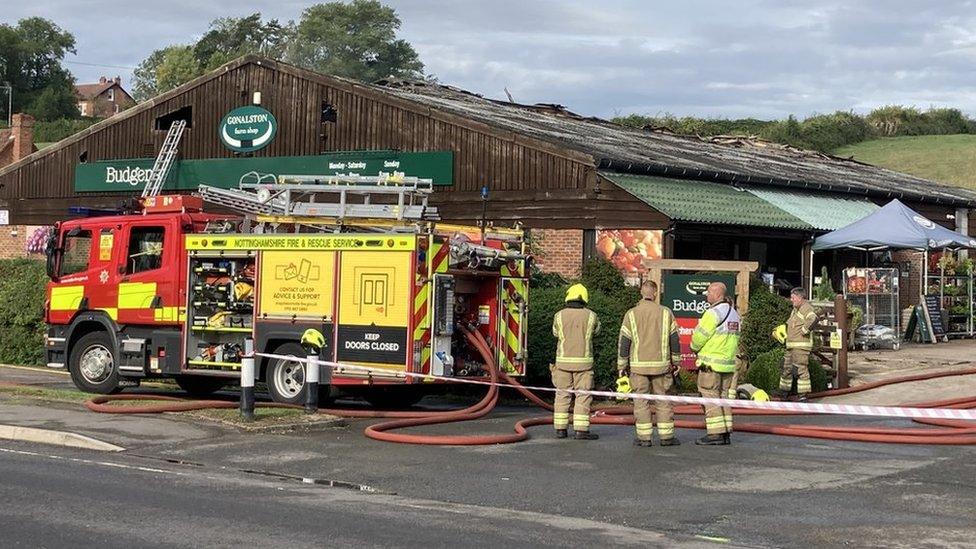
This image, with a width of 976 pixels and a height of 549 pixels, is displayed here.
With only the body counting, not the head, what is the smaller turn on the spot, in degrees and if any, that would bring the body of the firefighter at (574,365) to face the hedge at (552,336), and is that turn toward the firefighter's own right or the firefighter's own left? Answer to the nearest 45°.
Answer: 0° — they already face it

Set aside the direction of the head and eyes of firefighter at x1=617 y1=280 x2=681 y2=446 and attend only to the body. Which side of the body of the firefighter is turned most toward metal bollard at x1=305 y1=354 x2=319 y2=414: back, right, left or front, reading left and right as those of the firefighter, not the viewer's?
left

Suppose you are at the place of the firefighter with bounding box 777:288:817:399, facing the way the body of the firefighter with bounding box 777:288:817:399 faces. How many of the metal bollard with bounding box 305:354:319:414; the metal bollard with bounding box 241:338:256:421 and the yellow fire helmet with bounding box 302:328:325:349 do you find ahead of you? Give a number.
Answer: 3

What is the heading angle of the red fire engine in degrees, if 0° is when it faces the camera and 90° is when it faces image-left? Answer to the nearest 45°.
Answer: approximately 135°

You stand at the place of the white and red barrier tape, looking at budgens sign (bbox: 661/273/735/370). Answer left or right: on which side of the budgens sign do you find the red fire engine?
left

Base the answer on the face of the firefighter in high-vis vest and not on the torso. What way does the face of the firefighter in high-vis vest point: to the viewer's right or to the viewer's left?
to the viewer's left

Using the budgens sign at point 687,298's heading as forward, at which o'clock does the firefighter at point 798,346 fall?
The firefighter is roughly at 10 o'clock from the budgens sign.

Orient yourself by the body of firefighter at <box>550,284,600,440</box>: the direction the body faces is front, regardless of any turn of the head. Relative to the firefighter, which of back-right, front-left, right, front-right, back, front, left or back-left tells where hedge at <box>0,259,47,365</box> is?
front-left

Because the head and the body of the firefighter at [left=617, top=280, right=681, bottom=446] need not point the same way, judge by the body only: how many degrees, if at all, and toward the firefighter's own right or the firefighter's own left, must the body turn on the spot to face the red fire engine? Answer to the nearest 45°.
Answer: approximately 45° to the firefighter's own left

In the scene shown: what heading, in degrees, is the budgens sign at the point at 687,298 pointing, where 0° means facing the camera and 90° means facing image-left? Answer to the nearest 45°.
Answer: approximately 0°

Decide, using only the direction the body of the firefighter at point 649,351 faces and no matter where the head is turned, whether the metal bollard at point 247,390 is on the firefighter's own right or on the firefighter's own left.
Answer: on the firefighter's own left

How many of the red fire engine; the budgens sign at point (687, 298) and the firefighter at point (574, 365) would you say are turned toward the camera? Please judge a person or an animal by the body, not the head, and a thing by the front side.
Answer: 1

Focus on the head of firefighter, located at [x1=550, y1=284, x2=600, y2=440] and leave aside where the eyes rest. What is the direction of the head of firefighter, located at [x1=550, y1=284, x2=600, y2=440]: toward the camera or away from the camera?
away from the camera

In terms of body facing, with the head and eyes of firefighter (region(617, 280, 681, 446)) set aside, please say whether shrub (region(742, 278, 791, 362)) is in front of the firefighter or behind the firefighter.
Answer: in front

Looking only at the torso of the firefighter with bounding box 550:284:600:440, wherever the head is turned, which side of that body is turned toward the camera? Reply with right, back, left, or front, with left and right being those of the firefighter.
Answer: back

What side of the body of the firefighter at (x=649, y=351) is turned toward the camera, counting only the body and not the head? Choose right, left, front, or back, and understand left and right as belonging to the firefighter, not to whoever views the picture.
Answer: back
